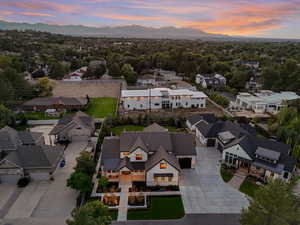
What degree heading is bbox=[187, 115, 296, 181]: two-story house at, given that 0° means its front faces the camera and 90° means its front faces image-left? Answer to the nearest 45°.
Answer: approximately 45°

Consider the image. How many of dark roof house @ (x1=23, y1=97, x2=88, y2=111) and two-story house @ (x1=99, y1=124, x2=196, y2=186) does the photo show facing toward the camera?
2

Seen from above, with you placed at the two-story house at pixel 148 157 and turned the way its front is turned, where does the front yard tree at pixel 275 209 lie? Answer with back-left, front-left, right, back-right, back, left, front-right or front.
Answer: front-left

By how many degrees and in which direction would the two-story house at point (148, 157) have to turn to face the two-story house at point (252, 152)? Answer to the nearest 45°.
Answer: approximately 90° to its left

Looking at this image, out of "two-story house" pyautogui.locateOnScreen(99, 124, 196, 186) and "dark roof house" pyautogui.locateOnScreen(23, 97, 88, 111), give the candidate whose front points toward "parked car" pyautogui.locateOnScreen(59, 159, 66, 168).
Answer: the dark roof house

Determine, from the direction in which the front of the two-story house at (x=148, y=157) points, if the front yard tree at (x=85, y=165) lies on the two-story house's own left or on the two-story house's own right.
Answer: on the two-story house's own right

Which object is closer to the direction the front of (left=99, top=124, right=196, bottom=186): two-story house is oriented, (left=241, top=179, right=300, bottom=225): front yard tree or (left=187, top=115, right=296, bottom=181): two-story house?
the front yard tree

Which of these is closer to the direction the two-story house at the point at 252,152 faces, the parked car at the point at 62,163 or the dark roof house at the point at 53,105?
the parked car

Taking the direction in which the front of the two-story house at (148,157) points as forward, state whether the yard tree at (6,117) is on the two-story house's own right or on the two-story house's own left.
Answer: on the two-story house's own right
